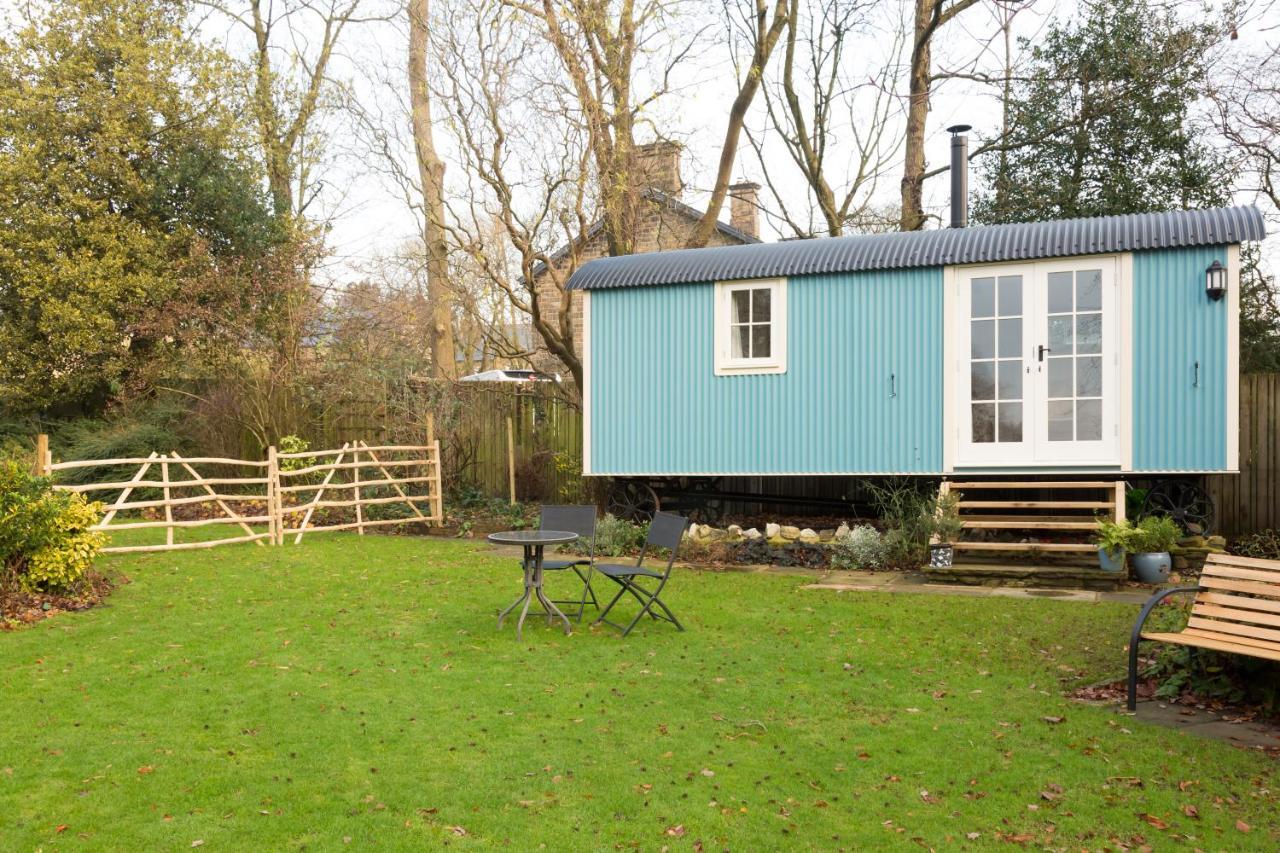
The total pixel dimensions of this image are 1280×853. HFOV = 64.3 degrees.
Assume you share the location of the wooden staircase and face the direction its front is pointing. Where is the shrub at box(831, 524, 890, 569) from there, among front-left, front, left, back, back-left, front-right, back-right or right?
right

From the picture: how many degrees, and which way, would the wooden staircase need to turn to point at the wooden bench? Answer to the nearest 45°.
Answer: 0° — it already faces it

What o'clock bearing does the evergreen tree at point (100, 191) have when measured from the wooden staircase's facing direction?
The evergreen tree is roughly at 3 o'clock from the wooden staircase.

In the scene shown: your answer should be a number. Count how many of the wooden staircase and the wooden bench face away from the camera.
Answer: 0

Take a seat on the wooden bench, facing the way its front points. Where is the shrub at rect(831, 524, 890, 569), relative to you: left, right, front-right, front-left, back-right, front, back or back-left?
right

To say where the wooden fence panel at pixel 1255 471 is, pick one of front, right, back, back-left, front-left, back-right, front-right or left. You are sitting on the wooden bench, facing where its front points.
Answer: back-right

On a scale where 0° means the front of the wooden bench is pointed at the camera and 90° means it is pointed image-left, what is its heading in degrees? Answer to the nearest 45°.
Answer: approximately 45°

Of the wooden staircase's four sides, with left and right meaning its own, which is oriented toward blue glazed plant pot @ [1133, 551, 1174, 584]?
left

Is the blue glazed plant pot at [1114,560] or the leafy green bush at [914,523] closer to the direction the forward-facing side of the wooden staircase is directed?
the blue glazed plant pot

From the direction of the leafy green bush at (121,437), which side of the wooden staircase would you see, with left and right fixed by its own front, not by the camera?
right

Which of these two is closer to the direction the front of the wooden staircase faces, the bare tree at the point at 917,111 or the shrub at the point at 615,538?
the shrub

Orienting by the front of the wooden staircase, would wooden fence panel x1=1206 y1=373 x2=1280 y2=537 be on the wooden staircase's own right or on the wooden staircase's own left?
on the wooden staircase's own left

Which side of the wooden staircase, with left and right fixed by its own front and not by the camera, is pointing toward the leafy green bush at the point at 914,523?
right

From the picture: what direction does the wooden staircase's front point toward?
toward the camera

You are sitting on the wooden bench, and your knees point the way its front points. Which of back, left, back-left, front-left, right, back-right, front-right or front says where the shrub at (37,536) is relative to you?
front-right

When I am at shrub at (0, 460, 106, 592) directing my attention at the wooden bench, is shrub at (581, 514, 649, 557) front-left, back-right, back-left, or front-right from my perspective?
front-left
